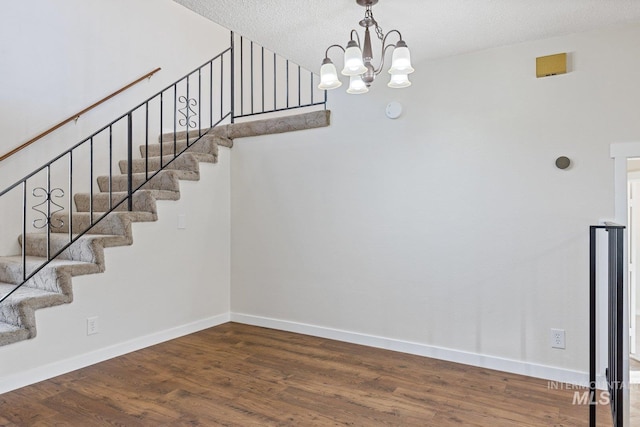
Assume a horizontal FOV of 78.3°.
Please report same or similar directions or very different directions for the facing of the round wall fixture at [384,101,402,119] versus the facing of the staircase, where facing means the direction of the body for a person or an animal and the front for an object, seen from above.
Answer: same or similar directions

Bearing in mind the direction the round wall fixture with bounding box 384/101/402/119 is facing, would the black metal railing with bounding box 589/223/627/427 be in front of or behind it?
in front

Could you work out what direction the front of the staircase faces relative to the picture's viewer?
facing the viewer and to the left of the viewer

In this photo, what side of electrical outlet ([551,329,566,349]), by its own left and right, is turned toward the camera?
front

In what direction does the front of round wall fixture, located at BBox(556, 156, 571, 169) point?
toward the camera

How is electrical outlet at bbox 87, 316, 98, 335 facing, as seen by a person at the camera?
facing the viewer and to the right of the viewer

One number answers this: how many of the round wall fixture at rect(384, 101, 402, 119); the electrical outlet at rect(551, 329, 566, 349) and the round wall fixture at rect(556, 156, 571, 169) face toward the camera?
3

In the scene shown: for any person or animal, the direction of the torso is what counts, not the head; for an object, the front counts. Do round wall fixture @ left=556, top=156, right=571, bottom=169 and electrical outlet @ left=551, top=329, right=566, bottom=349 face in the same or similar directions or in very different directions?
same or similar directions

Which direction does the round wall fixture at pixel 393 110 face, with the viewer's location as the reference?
facing the viewer

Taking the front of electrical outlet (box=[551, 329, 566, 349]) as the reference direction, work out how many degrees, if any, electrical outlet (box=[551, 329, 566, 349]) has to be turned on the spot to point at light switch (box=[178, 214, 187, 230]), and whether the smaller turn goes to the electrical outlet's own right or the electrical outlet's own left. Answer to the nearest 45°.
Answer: approximately 90° to the electrical outlet's own right
